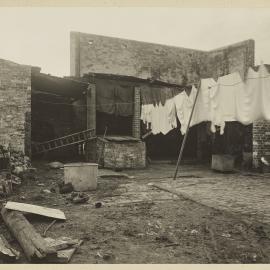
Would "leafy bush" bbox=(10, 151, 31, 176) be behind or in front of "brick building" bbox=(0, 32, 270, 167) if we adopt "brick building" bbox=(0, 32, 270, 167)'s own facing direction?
in front

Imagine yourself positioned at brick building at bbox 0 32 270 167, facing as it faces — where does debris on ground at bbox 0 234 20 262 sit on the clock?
The debris on ground is roughly at 12 o'clock from the brick building.

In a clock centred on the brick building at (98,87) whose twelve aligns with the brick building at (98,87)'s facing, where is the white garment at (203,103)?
The white garment is roughly at 11 o'clock from the brick building.

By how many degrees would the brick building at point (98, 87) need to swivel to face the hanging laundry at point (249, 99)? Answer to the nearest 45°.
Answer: approximately 45° to its left

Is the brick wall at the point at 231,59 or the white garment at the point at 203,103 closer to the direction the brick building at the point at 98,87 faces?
the white garment

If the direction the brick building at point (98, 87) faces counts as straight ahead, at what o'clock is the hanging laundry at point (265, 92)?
The hanging laundry is roughly at 11 o'clock from the brick building.

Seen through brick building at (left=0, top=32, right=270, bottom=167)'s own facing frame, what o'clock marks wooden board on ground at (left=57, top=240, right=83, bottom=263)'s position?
The wooden board on ground is roughly at 12 o'clock from the brick building.

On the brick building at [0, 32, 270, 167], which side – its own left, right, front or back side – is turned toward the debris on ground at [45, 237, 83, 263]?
front

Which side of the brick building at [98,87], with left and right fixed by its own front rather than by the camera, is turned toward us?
front

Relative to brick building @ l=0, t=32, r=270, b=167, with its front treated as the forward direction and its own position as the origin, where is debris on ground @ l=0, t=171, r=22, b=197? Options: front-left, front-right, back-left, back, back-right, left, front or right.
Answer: front

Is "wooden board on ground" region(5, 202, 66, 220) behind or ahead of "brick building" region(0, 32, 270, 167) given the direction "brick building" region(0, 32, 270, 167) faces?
ahead
